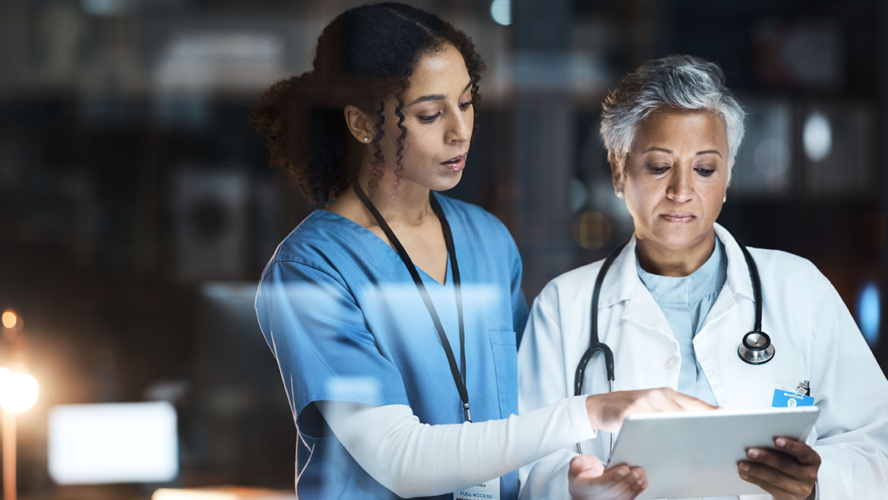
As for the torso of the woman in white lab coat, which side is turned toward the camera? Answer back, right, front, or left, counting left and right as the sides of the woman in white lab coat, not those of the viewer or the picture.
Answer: front

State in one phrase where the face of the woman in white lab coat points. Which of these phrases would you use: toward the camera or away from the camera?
toward the camera

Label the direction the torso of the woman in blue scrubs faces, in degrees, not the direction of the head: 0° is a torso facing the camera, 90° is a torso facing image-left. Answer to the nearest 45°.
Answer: approximately 315°

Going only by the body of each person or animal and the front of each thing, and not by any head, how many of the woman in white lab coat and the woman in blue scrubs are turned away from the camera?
0
